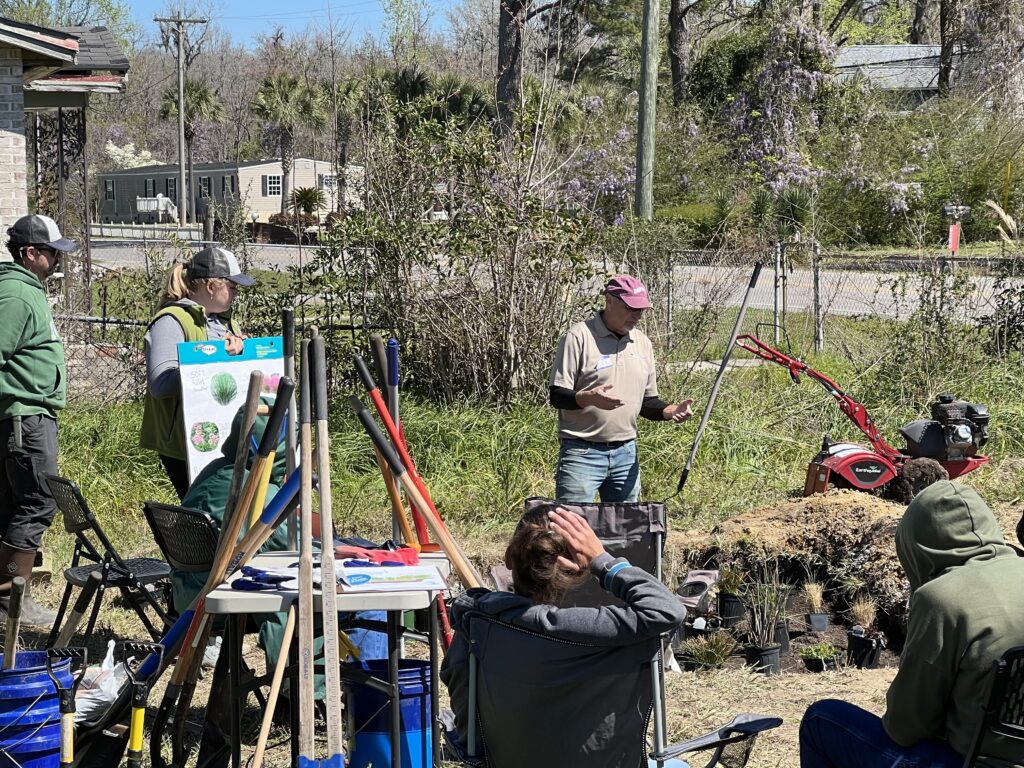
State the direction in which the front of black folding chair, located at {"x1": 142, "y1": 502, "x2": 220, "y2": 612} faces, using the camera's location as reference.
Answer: facing away from the viewer and to the right of the viewer

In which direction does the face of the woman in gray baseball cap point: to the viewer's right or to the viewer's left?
to the viewer's right

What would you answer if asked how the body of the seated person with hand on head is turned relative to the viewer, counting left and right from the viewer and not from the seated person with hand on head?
facing away from the viewer

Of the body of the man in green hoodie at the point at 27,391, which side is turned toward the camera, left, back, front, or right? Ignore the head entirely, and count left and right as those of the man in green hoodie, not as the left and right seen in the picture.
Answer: right

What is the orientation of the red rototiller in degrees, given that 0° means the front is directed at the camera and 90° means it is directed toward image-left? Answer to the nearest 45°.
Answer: approximately 270°

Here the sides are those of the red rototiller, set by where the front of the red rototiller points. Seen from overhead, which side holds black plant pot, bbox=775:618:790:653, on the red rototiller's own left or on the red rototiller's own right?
on the red rototiller's own right

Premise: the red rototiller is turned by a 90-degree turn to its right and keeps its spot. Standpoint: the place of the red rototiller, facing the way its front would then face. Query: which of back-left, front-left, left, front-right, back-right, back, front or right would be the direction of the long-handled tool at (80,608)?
front-right

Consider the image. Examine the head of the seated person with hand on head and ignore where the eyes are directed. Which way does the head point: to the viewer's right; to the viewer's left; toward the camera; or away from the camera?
away from the camera

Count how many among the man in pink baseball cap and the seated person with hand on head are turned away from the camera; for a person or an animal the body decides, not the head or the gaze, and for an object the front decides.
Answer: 1
